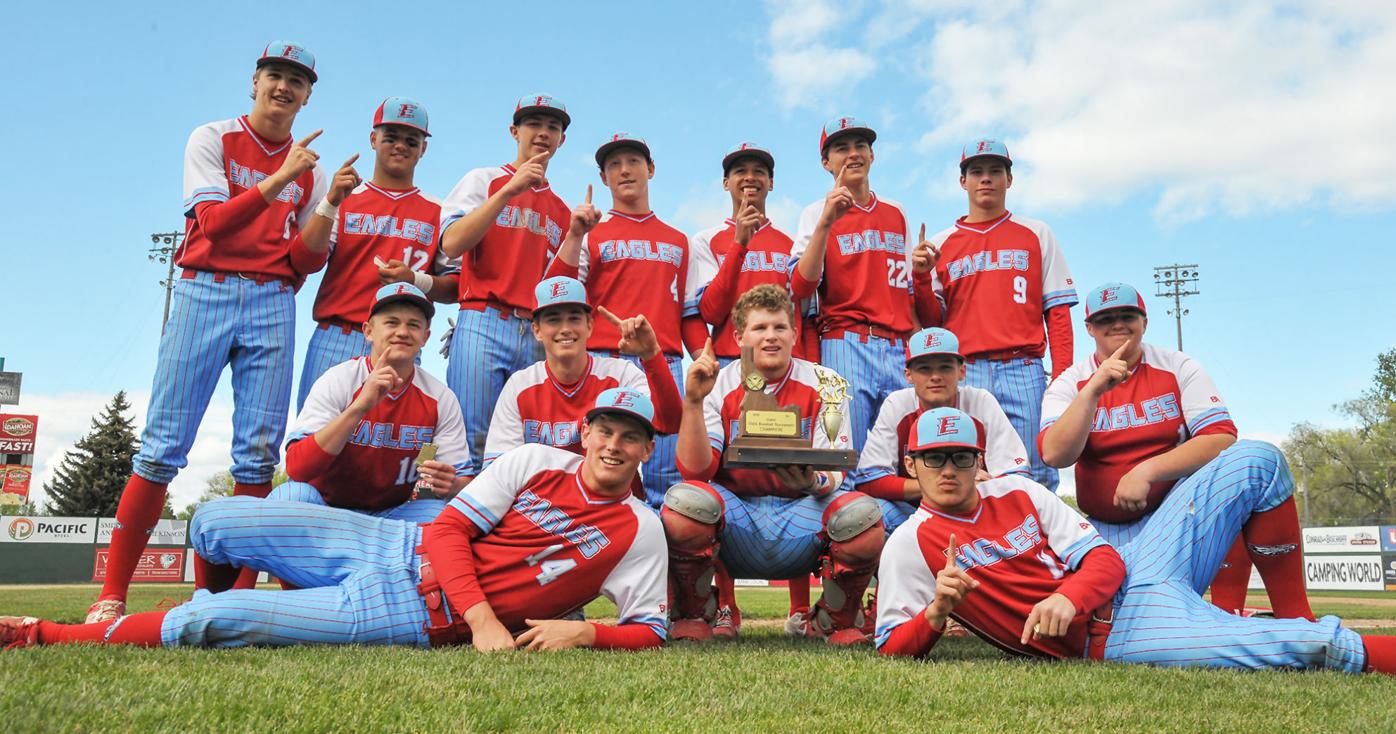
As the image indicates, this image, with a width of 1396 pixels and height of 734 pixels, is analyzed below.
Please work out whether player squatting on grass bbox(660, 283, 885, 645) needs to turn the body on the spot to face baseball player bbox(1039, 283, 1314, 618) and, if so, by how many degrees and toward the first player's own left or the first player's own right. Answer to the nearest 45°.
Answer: approximately 90° to the first player's own left

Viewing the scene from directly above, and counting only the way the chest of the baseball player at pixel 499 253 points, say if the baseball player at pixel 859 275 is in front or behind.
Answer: in front

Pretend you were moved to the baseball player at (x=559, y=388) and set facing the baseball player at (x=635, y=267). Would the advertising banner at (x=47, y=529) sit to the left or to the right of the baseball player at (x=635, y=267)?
left

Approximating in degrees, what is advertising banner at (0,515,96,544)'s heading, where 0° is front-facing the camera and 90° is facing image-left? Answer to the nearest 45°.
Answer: approximately 0°
